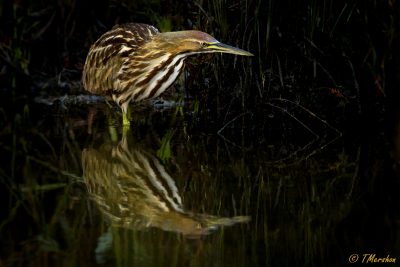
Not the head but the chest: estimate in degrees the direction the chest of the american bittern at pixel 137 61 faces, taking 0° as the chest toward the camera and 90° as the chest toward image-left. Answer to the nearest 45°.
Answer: approximately 270°
